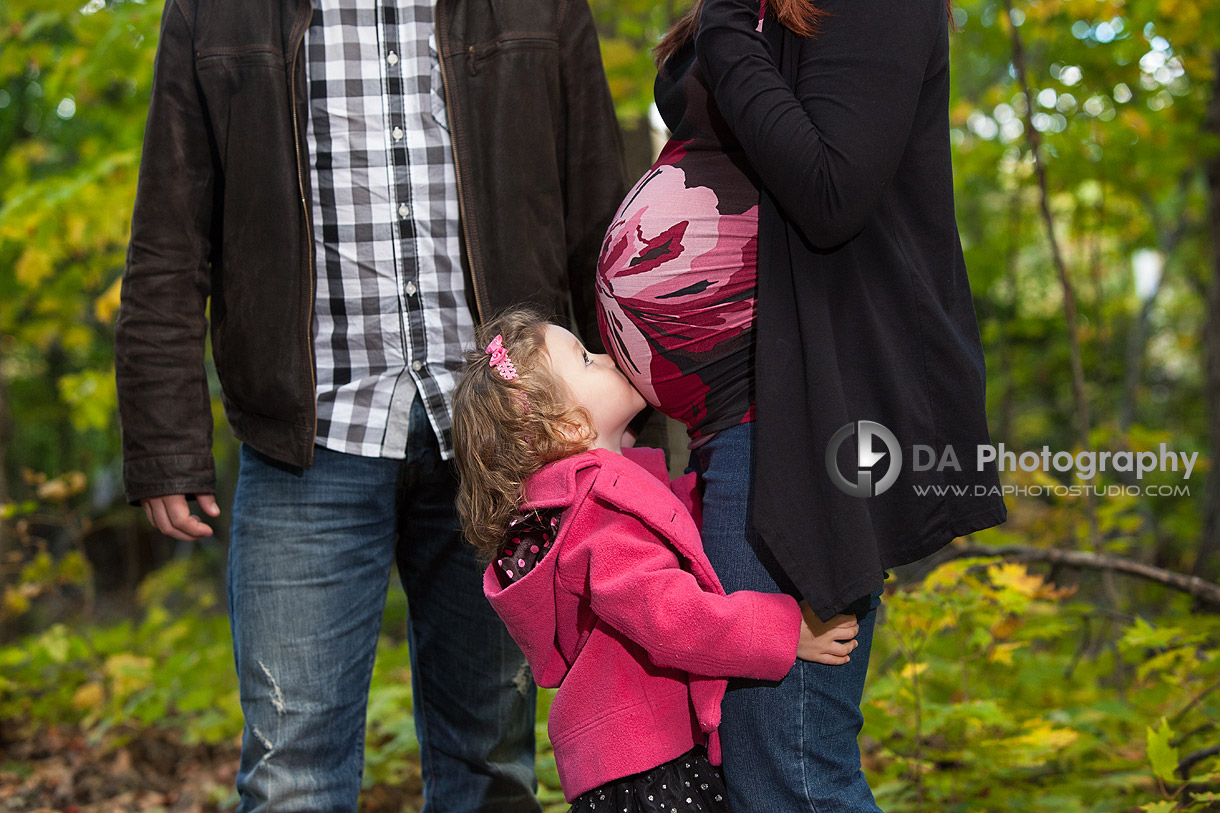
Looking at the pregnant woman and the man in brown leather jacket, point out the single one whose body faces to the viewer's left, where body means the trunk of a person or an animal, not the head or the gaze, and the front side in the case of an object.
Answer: the pregnant woman

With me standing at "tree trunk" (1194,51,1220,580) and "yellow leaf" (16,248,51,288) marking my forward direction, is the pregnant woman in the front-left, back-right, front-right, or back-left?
front-left

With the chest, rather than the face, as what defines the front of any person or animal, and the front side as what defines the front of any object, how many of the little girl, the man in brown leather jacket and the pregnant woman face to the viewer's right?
1

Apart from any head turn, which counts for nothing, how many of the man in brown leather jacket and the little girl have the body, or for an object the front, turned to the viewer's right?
1

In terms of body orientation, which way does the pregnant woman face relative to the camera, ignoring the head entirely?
to the viewer's left

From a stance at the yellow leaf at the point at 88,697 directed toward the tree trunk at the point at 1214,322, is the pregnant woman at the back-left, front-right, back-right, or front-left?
front-right

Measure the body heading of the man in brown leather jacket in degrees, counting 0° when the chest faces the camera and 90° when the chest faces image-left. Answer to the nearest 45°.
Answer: approximately 0°

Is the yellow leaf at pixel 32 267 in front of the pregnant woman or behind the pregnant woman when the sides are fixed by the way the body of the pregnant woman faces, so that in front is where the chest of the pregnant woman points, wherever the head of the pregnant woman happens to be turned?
in front

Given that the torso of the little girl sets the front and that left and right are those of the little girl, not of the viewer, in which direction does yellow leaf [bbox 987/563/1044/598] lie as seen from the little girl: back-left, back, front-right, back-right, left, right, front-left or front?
front-left

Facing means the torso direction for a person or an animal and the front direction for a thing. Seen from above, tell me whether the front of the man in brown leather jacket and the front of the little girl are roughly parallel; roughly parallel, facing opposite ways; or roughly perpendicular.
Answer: roughly perpendicular

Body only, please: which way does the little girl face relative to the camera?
to the viewer's right

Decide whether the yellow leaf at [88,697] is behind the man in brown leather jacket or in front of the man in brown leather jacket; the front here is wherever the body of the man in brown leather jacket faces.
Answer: behind

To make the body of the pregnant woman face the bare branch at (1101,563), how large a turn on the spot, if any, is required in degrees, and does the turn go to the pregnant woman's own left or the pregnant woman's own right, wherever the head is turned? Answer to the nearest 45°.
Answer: approximately 135° to the pregnant woman's own right
